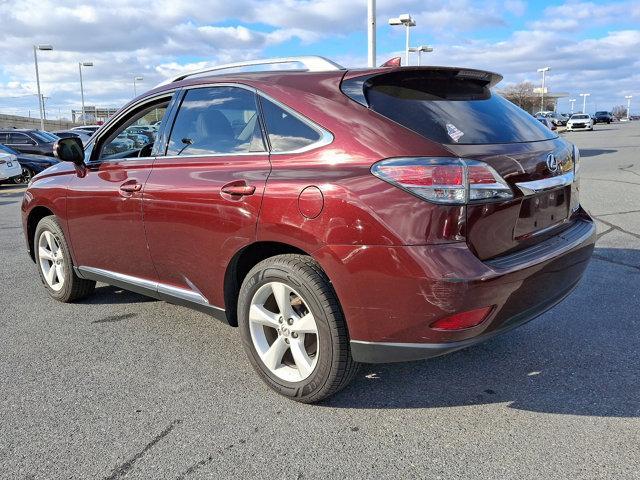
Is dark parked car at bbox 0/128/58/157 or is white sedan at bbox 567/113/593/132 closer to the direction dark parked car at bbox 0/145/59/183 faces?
the white sedan

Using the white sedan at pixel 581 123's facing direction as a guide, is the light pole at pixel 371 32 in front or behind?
in front

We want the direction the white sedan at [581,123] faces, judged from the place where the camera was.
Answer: facing the viewer

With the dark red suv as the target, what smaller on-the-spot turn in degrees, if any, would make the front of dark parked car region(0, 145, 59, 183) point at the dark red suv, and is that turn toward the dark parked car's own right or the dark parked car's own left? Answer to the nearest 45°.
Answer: approximately 45° to the dark parked car's own right

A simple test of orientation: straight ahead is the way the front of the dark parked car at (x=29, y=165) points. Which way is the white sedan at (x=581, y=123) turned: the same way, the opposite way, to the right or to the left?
to the right

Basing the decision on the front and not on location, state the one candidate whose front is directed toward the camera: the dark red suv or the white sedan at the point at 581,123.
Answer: the white sedan

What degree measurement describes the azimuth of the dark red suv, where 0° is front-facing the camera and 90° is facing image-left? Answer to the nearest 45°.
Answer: approximately 135°

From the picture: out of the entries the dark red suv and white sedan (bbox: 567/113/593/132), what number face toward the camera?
1

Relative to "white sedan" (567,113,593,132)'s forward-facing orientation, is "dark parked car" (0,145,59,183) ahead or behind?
ahead

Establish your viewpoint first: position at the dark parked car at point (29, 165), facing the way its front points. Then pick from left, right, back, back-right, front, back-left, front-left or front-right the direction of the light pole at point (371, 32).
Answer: front

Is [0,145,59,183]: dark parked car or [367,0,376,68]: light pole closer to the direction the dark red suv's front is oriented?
the dark parked car

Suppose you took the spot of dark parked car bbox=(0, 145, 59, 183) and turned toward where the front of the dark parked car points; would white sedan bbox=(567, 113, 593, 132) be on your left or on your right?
on your left

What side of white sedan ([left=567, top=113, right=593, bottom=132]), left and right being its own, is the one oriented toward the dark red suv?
front
